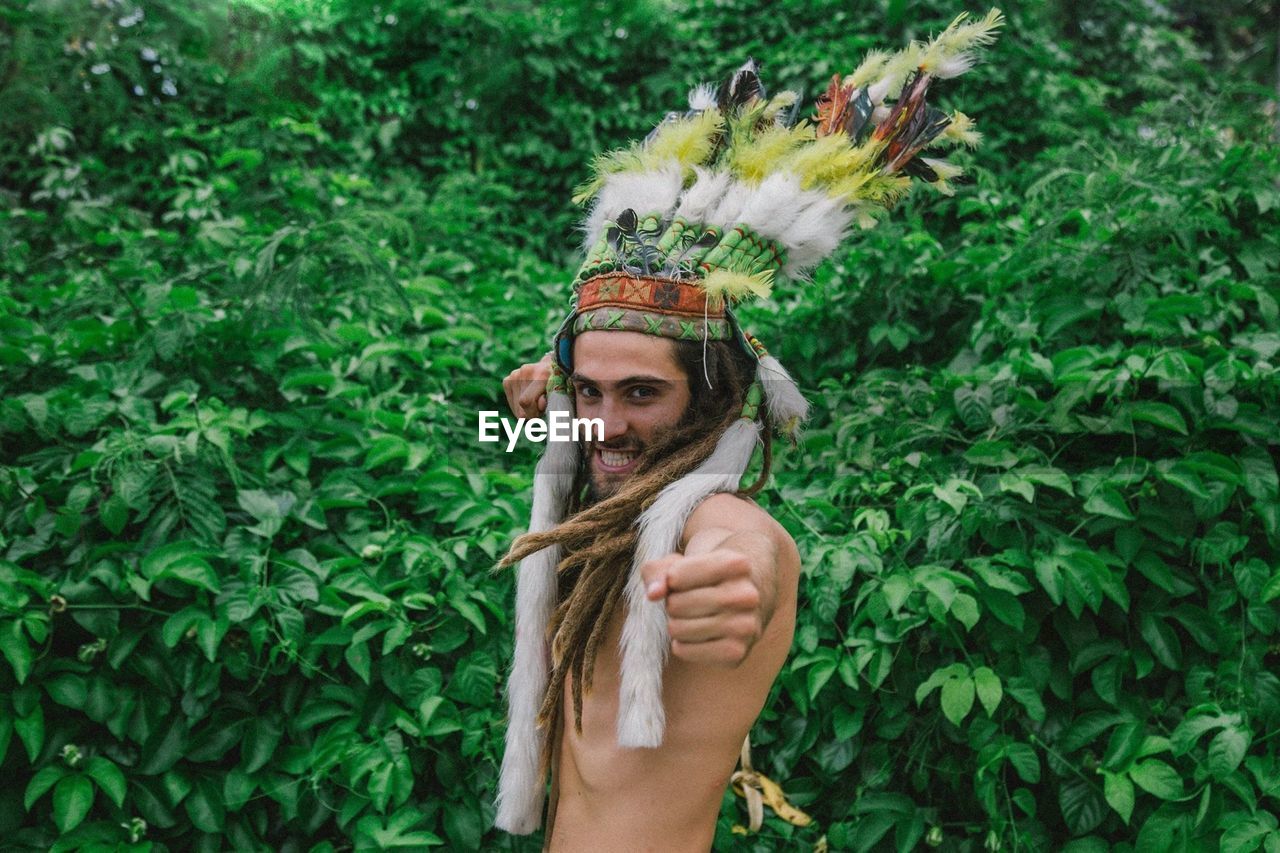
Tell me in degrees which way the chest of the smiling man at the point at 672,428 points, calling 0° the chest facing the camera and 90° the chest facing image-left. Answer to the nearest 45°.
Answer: approximately 45°
